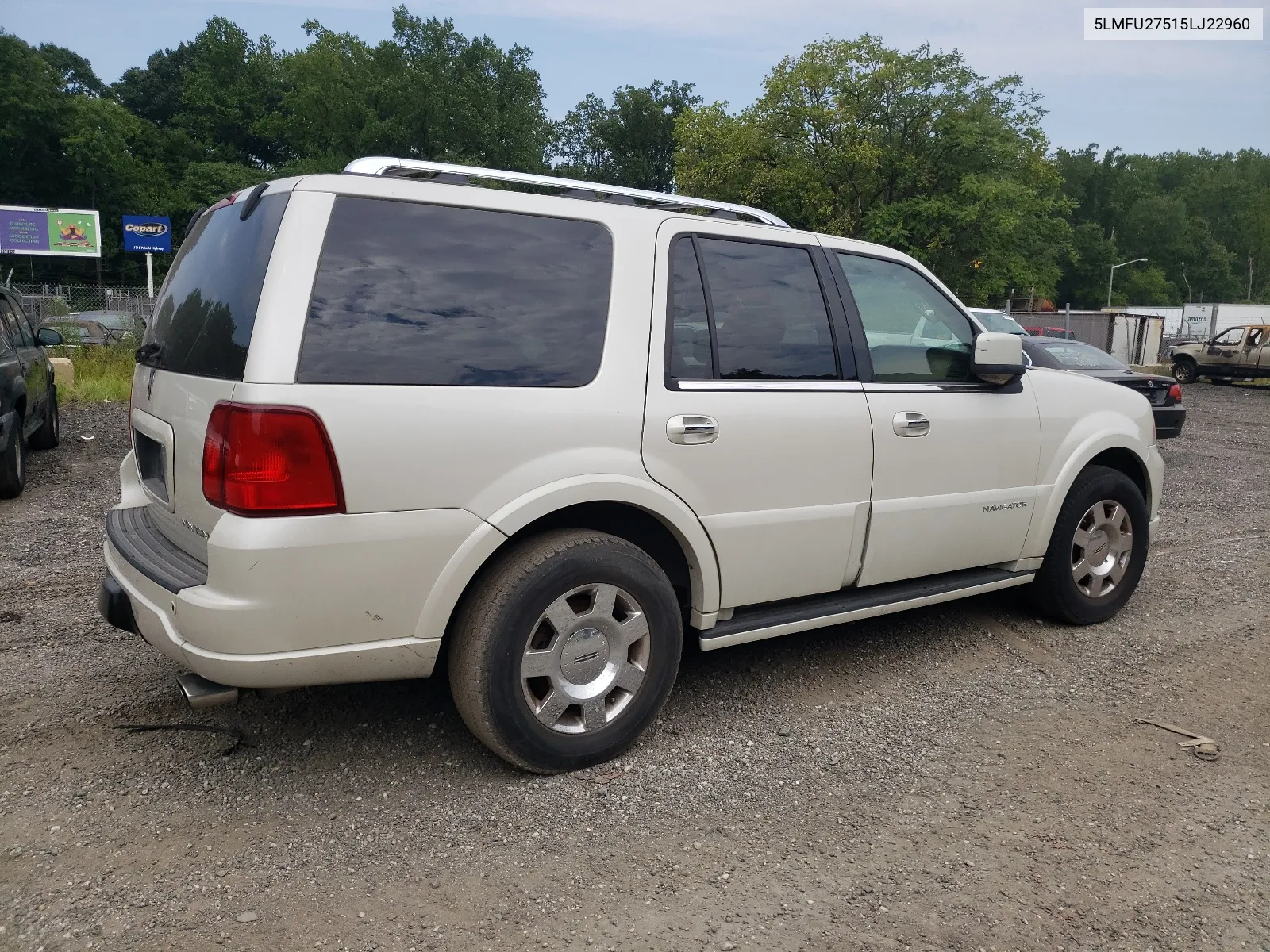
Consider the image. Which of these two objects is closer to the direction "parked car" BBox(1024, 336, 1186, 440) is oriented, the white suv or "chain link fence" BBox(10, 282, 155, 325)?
the chain link fence

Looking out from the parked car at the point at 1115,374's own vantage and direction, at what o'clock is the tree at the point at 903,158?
The tree is roughly at 1 o'clock from the parked car.

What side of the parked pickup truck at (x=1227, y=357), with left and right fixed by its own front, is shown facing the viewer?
left

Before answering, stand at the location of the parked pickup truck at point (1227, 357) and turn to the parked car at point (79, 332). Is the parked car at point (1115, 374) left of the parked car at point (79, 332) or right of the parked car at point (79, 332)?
left

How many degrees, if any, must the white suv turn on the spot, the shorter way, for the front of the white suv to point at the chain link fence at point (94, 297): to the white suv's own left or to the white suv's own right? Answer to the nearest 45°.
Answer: approximately 90° to the white suv's own left

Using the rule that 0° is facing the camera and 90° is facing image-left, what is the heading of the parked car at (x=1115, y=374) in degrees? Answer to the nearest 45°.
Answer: approximately 135°

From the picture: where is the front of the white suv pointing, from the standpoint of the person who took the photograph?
facing away from the viewer and to the right of the viewer

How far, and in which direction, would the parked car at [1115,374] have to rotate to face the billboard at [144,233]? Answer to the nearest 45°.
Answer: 0° — it already faces it

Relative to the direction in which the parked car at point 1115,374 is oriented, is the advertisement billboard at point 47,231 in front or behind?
in front

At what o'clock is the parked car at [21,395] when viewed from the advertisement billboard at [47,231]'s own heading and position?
The parked car is roughly at 12 o'clock from the advertisement billboard.

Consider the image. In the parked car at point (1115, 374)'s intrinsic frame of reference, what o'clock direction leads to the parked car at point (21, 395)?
the parked car at point (21, 395) is roughly at 9 o'clock from the parked car at point (1115, 374).
